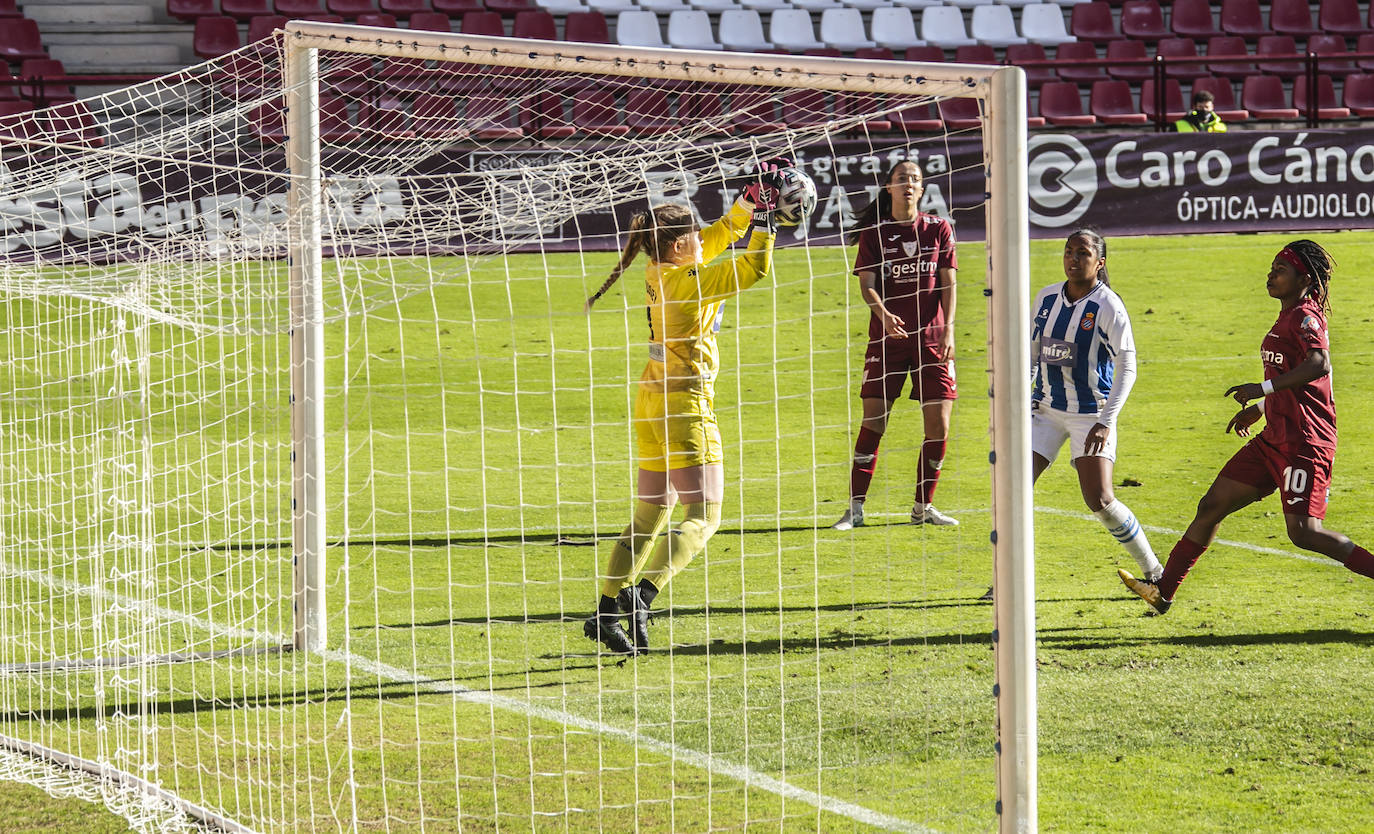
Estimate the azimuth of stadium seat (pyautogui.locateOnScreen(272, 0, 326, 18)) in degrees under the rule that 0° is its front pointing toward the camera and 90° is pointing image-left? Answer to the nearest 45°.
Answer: approximately 0°

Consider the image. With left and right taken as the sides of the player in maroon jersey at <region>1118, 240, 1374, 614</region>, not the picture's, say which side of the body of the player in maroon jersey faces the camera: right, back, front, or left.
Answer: left

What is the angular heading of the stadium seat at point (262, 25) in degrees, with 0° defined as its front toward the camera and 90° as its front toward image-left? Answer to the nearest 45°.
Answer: approximately 0°

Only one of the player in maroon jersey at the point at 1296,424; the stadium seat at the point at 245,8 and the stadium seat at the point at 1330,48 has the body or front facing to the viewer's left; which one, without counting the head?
the player in maroon jersey

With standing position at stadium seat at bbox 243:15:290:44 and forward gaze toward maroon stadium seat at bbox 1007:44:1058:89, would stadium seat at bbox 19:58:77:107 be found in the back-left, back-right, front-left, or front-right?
back-right

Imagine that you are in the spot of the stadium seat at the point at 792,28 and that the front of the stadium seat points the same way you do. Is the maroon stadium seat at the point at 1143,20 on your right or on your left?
on your left

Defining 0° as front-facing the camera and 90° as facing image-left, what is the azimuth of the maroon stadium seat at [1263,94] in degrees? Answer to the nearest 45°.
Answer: approximately 315°

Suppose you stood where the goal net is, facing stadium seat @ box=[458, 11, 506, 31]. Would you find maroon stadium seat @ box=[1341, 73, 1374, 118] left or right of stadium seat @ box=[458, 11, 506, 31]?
right

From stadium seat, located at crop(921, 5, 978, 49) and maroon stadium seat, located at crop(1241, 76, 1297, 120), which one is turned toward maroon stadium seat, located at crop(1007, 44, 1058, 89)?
the stadium seat

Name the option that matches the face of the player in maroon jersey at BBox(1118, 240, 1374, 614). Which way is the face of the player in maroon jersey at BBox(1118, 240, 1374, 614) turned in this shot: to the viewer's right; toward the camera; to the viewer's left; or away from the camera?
to the viewer's left

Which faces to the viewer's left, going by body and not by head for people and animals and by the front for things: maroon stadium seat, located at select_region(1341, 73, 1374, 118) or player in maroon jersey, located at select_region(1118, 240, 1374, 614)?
the player in maroon jersey

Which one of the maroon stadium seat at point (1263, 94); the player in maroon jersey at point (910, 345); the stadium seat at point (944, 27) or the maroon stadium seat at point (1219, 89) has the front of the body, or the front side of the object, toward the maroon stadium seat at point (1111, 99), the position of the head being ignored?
the stadium seat

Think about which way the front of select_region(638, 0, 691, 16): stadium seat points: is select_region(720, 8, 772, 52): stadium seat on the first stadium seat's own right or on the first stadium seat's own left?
on the first stadium seat's own left
